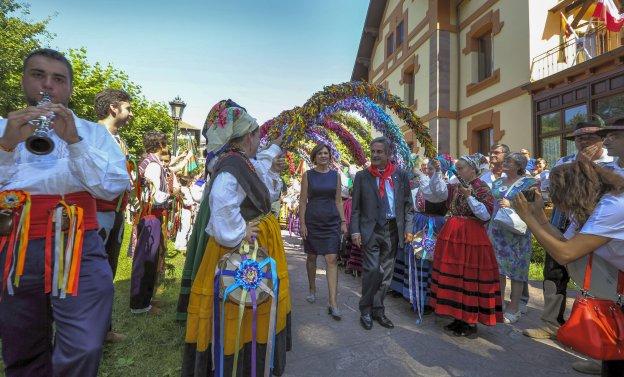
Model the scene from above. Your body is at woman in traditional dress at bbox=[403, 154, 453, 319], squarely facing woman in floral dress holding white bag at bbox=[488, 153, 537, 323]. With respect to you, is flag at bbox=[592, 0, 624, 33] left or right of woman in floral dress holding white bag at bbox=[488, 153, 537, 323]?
left

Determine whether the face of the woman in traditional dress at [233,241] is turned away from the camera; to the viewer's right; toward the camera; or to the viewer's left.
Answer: to the viewer's right

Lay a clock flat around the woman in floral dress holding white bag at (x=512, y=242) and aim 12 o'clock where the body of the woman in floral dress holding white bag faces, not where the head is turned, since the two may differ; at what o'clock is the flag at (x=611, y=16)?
The flag is roughly at 5 o'clock from the woman in floral dress holding white bag.

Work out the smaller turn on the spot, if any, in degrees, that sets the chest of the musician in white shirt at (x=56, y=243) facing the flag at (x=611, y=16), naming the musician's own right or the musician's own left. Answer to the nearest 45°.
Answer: approximately 90° to the musician's own left

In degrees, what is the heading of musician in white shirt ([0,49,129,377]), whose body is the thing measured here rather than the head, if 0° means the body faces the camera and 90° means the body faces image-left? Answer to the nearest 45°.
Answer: approximately 0°

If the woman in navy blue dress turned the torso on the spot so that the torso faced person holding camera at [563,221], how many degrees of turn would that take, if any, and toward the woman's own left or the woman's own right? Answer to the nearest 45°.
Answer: approximately 90° to the woman's own left

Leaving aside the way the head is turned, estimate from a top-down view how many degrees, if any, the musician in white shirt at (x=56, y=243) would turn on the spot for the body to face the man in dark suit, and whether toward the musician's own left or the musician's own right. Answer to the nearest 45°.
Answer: approximately 90° to the musician's own left

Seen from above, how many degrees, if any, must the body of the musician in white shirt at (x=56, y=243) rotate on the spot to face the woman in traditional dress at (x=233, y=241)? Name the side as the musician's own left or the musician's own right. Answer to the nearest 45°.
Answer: approximately 90° to the musician's own left

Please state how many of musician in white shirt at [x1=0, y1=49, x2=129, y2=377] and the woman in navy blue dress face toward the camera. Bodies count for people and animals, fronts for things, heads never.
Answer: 2

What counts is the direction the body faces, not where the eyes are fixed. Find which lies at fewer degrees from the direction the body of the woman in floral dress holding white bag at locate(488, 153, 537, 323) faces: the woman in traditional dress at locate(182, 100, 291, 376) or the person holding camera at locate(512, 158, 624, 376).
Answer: the woman in traditional dress

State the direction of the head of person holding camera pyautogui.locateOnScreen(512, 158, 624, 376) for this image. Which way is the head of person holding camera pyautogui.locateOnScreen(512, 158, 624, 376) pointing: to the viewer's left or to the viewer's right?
to the viewer's left

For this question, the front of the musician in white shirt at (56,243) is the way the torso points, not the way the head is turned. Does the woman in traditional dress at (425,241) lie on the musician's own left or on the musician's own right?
on the musician's own left

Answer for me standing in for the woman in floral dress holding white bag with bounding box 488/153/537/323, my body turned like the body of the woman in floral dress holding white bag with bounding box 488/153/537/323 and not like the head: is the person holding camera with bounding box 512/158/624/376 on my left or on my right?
on my left
